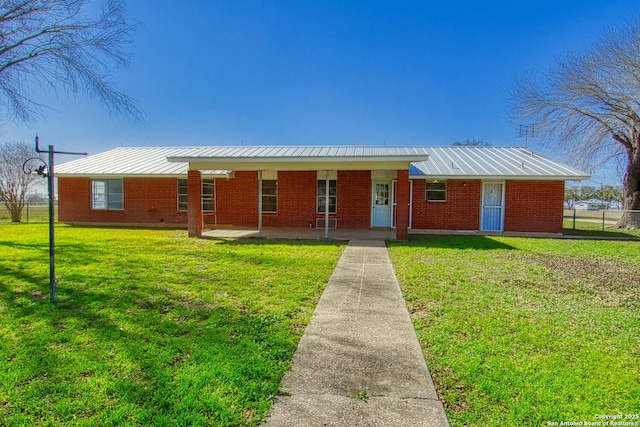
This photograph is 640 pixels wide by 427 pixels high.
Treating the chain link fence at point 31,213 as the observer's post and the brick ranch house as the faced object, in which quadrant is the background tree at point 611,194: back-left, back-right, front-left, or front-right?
front-left

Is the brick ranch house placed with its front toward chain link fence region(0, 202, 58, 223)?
no

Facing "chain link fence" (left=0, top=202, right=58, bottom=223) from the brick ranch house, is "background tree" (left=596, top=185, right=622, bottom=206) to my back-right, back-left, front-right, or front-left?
back-right

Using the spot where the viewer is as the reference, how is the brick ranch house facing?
facing the viewer

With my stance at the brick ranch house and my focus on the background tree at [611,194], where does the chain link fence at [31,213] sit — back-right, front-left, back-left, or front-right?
back-left

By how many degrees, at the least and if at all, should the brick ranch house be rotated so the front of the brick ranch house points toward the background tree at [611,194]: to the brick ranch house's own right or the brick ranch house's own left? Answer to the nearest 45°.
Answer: approximately 135° to the brick ranch house's own left
